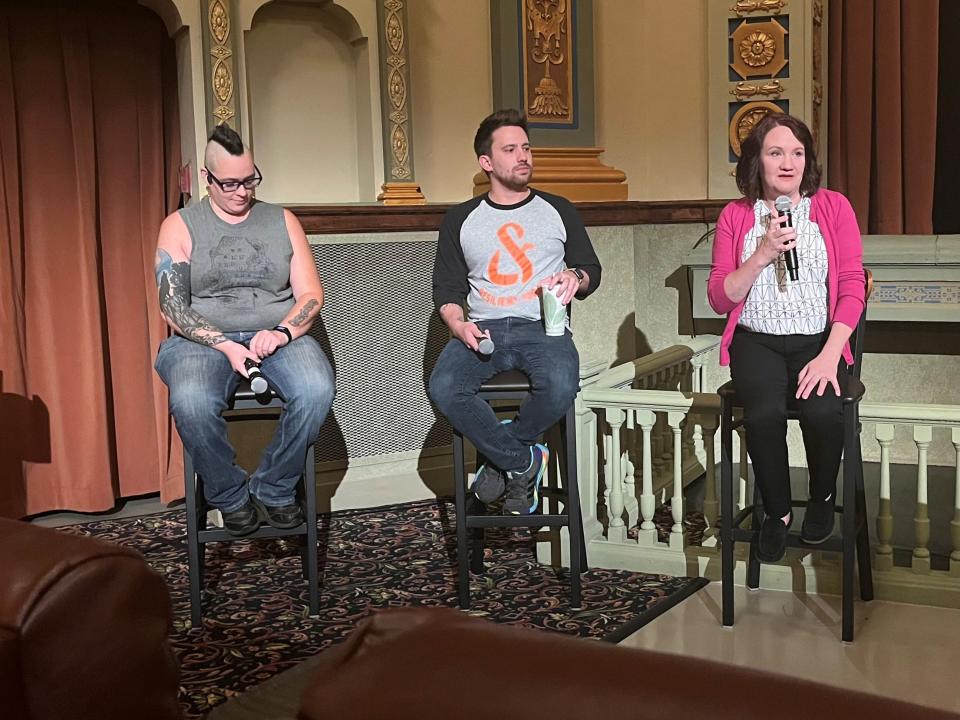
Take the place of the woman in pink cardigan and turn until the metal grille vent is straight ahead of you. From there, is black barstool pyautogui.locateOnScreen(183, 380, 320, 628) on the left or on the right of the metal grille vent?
left

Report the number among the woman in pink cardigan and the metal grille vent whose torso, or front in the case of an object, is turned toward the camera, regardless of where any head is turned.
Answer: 2

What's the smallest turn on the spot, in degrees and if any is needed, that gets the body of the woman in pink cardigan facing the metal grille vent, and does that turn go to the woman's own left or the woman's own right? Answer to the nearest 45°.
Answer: approximately 135° to the woman's own right

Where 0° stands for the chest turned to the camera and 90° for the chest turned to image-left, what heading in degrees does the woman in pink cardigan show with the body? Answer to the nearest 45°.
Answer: approximately 0°

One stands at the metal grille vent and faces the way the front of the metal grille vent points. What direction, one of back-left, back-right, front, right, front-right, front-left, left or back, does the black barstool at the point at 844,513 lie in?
front-left

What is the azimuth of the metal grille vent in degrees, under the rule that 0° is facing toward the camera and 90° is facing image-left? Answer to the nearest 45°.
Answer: approximately 0°

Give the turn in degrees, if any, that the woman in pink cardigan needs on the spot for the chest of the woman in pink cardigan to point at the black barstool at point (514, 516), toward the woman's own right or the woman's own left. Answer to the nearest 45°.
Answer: approximately 90° to the woman's own right

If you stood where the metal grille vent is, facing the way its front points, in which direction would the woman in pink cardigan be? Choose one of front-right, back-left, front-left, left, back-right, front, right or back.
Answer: front-left

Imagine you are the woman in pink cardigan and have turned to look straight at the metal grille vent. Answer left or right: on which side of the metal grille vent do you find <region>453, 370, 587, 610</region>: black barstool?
left

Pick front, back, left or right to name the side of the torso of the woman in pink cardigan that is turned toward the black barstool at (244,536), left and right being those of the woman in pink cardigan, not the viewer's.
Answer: right
